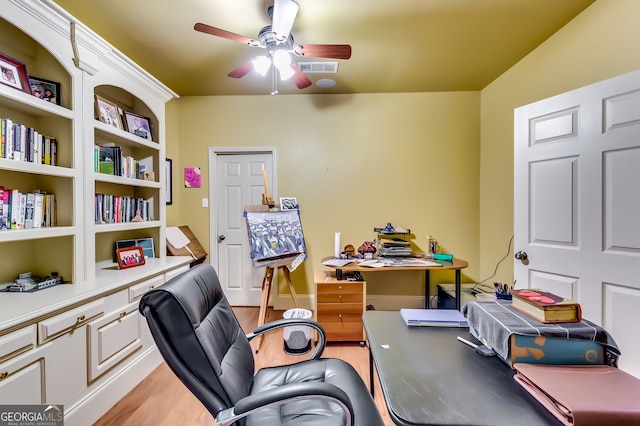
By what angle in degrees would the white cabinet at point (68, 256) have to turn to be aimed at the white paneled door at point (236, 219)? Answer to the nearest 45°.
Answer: approximately 90° to its left

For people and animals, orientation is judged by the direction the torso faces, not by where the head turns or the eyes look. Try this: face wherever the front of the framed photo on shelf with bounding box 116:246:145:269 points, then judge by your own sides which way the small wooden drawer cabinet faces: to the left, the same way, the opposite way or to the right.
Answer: to the right

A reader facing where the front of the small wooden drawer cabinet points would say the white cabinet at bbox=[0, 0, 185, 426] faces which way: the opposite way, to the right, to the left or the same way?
to the left

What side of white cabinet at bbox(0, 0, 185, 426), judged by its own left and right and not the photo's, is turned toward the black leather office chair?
front

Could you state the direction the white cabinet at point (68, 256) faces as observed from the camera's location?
facing the viewer and to the right of the viewer

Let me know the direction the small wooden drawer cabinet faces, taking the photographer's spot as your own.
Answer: facing the viewer

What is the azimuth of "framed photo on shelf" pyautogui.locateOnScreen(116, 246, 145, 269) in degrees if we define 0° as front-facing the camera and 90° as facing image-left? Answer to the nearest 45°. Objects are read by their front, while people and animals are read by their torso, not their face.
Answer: approximately 315°

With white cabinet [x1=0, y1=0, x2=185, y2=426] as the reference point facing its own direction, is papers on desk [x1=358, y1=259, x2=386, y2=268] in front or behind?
in front

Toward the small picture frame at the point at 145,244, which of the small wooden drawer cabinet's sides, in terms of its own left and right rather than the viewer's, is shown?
right

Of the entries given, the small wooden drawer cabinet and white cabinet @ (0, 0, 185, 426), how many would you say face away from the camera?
0

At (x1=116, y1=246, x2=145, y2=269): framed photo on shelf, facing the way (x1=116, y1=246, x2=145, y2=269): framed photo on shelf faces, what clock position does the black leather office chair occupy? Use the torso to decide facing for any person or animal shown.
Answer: The black leather office chair is roughly at 1 o'clock from the framed photo on shelf.

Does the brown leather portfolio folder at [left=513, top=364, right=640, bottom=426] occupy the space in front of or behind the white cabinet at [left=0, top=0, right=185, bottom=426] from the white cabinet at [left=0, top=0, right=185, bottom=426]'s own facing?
in front

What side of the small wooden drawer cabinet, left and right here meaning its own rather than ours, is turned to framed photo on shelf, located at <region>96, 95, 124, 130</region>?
right
